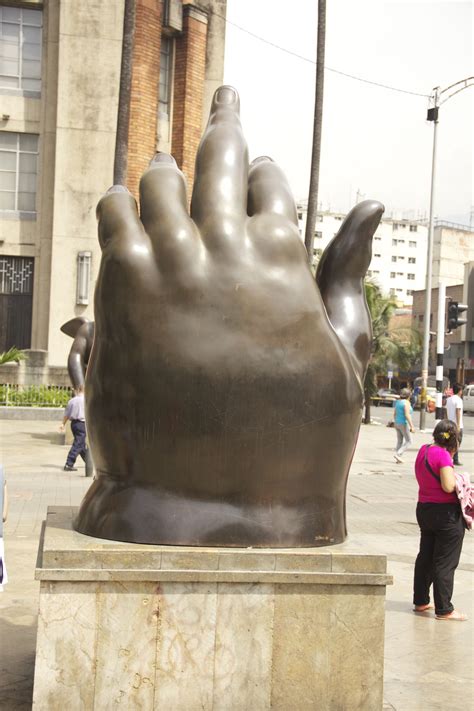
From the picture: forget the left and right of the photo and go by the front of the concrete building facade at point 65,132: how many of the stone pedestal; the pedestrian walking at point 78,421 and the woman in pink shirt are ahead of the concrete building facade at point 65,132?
3

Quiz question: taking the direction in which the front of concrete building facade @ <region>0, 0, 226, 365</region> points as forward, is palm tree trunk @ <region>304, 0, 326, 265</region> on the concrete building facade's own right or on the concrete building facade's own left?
on the concrete building facade's own left

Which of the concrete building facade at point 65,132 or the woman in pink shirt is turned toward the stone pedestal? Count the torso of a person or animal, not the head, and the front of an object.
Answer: the concrete building facade

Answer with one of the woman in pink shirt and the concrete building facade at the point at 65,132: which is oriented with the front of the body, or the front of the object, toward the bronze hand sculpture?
the concrete building facade

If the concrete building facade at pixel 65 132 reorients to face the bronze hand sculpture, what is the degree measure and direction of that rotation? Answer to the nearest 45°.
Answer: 0° — it already faces it

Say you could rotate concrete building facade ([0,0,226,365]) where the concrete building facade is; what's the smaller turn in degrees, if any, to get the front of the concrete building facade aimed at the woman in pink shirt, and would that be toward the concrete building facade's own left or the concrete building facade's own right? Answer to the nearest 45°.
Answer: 0° — it already faces them

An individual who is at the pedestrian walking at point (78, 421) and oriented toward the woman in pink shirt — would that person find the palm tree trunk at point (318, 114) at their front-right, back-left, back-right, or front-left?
back-left

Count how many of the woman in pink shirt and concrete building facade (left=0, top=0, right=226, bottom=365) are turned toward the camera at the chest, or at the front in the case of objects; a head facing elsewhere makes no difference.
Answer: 1

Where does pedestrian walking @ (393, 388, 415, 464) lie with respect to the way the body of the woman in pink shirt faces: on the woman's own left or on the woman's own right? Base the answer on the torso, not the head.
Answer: on the woman's own left
